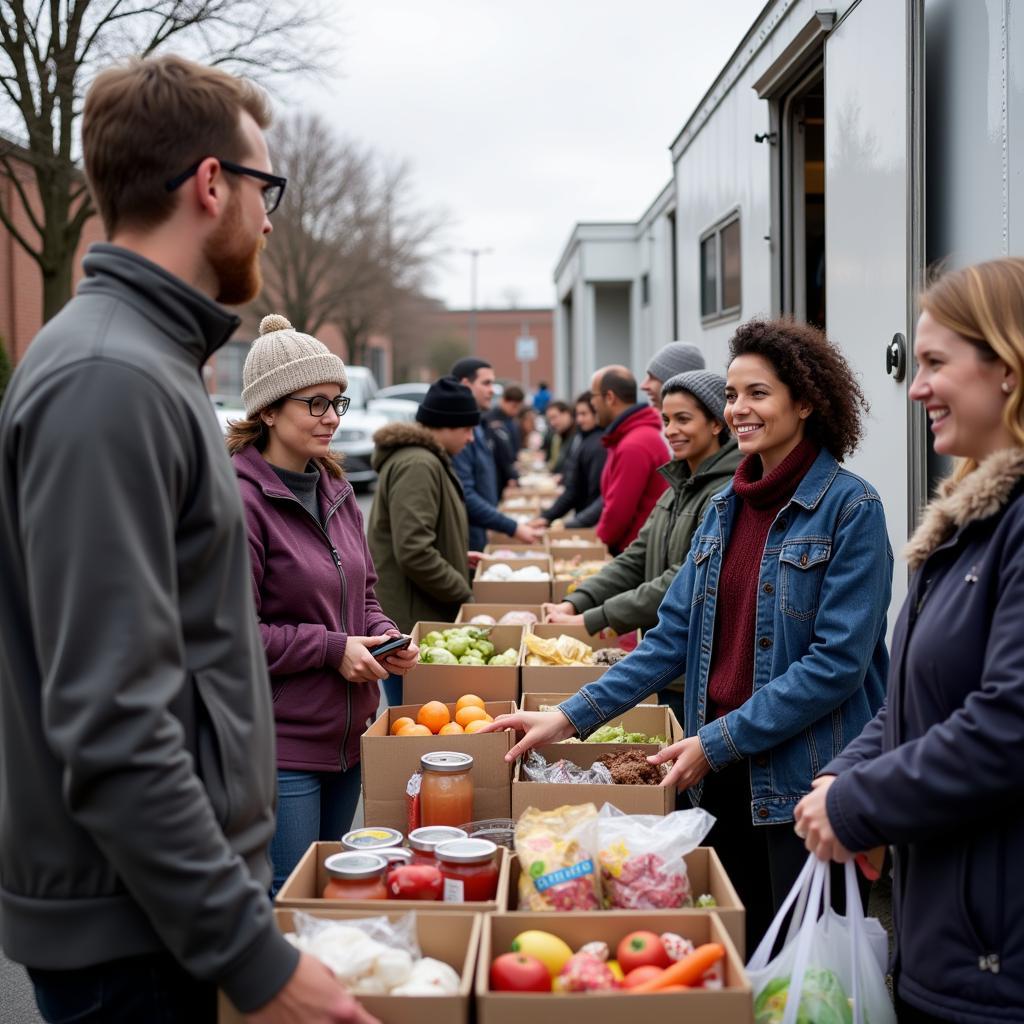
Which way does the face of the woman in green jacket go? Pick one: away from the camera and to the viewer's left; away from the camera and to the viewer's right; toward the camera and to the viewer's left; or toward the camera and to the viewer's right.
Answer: toward the camera and to the viewer's left

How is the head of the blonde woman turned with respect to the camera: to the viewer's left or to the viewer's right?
to the viewer's left

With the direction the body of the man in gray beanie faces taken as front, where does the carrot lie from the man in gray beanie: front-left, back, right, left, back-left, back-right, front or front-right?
left

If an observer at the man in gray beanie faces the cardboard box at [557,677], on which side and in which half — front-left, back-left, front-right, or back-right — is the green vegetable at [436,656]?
front-right

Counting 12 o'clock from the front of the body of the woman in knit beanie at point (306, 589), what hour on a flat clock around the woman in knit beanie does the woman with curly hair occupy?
The woman with curly hair is roughly at 11 o'clock from the woman in knit beanie.

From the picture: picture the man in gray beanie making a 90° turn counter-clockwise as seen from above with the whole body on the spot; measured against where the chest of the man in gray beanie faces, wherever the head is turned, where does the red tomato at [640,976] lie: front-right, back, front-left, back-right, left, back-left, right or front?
front

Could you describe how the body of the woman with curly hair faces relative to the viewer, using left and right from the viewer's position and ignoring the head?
facing the viewer and to the left of the viewer

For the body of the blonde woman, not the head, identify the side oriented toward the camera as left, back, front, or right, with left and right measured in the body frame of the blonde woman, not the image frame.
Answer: left

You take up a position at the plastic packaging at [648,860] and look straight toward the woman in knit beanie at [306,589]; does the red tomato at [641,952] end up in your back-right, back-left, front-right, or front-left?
back-left

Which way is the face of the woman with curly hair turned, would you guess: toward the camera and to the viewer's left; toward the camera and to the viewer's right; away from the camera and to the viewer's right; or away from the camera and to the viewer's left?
toward the camera and to the viewer's left

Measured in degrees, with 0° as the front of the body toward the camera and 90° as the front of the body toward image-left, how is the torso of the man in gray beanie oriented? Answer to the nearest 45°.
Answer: approximately 90°

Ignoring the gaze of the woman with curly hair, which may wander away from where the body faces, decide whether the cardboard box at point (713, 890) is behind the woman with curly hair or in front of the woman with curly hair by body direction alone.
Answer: in front
